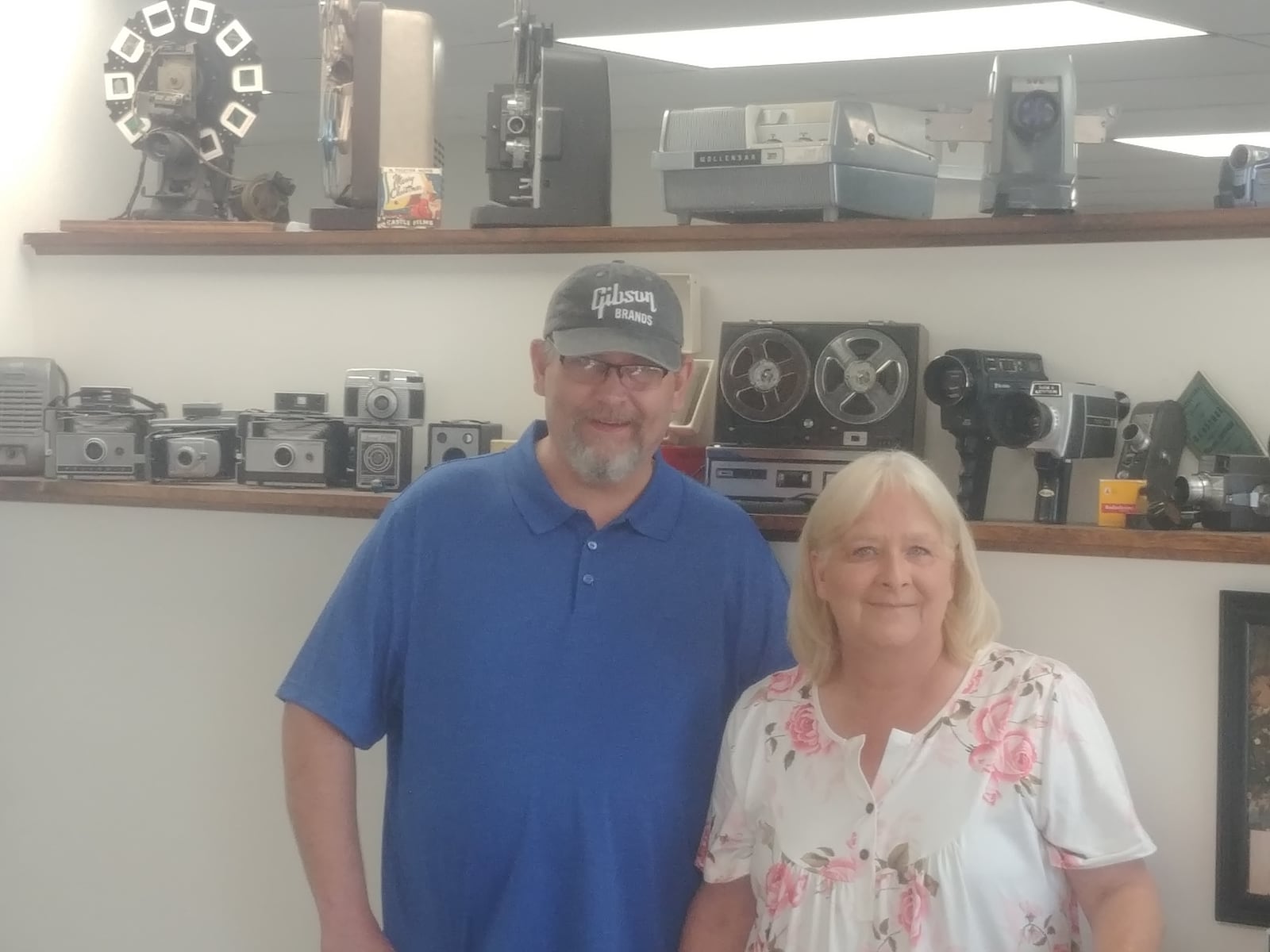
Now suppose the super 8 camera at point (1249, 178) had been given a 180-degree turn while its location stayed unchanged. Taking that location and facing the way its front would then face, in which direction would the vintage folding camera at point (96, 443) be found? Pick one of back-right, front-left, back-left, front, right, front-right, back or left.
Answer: back-left

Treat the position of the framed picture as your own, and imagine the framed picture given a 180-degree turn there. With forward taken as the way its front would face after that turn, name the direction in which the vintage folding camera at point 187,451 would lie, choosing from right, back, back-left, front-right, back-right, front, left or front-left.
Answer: left

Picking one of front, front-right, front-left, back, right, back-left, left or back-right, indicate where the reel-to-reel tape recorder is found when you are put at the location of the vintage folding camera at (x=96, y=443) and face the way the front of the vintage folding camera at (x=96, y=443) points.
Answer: front-left

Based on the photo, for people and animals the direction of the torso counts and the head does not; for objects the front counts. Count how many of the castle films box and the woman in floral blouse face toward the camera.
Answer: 2

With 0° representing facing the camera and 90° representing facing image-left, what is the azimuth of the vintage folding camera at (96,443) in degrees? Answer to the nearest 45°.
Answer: approximately 0°
